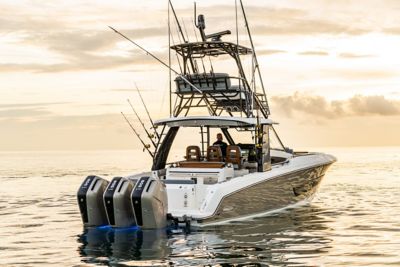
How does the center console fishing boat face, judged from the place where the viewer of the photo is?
facing away from the viewer and to the right of the viewer
